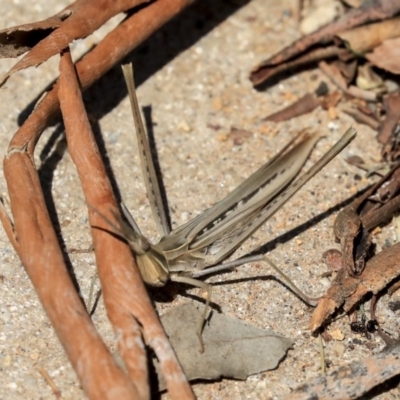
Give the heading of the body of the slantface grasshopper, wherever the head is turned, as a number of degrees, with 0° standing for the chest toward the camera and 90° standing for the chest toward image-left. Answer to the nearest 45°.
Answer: approximately 45°

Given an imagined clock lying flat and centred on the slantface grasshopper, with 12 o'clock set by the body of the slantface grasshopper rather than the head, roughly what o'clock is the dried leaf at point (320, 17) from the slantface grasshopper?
The dried leaf is roughly at 6 o'clock from the slantface grasshopper.

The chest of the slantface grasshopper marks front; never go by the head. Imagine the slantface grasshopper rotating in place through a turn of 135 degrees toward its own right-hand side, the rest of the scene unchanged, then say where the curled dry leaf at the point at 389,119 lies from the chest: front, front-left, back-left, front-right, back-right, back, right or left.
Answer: front-right

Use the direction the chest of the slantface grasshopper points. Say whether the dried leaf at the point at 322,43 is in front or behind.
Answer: behind

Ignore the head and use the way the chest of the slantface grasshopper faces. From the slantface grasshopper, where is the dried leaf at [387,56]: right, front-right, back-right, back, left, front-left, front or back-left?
back

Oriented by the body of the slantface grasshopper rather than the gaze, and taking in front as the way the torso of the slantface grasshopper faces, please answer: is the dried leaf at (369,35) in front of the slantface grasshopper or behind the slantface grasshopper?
behind
